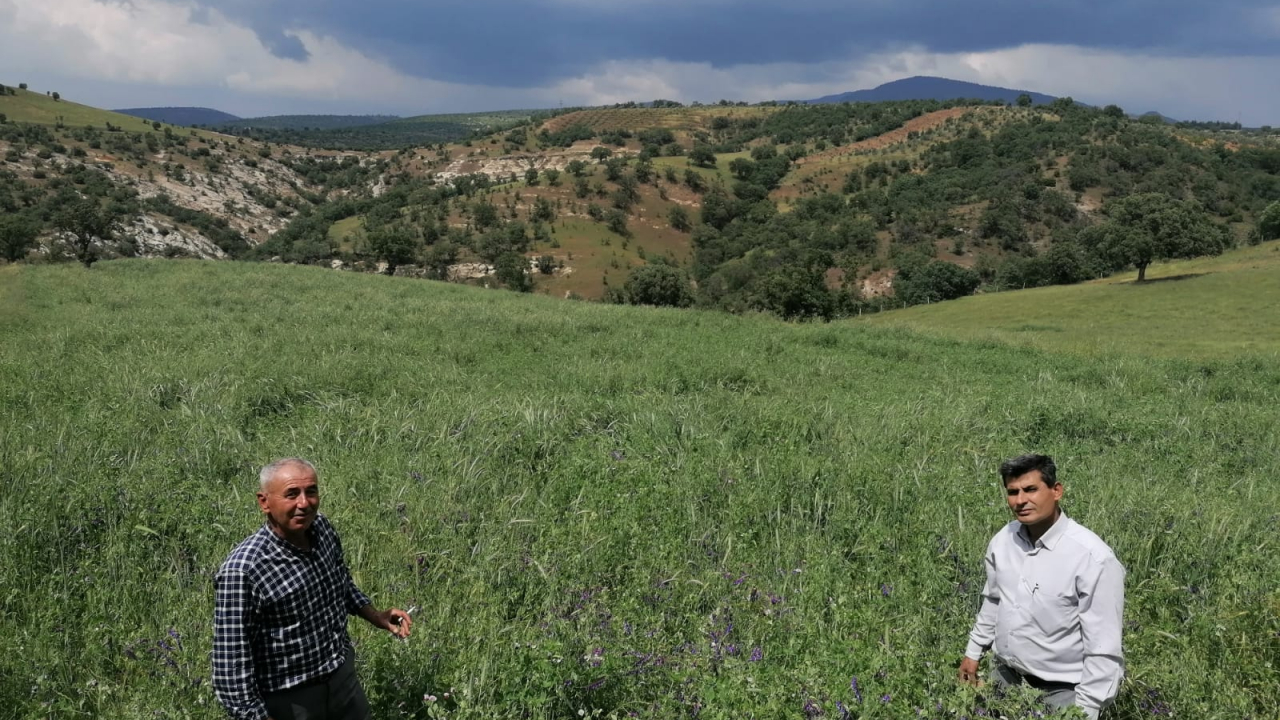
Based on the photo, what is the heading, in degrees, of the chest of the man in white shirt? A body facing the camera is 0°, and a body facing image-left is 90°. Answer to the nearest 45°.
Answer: approximately 45°

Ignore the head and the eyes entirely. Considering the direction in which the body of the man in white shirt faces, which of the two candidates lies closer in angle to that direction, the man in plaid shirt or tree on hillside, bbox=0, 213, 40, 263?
the man in plaid shirt

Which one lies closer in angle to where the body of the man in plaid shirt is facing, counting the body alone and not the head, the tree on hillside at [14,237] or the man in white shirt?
the man in white shirt

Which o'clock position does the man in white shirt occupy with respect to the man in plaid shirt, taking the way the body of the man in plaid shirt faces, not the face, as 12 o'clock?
The man in white shirt is roughly at 11 o'clock from the man in plaid shirt.

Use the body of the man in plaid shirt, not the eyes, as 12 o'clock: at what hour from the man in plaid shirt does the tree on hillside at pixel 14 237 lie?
The tree on hillside is roughly at 7 o'clock from the man in plaid shirt.

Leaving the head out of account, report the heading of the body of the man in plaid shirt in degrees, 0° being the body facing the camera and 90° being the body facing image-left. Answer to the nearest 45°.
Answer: approximately 315°

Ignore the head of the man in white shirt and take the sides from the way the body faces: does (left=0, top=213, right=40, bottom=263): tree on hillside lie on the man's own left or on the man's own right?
on the man's own right
